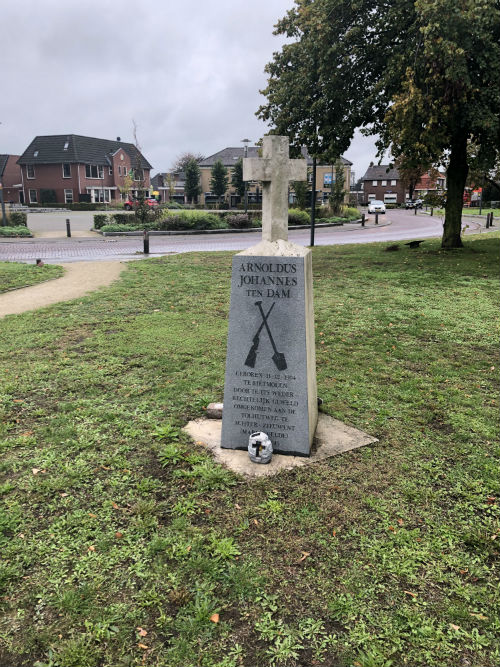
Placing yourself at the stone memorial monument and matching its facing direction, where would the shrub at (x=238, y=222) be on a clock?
The shrub is roughly at 6 o'clock from the stone memorial monument.

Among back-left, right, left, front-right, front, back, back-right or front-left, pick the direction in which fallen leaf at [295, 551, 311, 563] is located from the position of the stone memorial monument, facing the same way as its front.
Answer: front

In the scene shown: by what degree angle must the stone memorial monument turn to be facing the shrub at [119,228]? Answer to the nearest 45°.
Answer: approximately 180°

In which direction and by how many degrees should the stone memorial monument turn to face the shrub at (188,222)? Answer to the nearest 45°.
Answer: approximately 180°

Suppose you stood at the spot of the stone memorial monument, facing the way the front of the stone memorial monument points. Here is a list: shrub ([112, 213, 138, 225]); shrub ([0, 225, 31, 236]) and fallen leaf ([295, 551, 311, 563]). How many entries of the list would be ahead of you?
1

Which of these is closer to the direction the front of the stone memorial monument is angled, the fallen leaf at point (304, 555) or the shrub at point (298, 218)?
the fallen leaf

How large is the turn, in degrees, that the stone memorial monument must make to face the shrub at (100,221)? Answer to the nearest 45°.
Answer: approximately 180°

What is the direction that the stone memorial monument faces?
toward the camera

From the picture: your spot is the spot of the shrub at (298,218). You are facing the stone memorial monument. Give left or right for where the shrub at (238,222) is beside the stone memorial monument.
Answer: right

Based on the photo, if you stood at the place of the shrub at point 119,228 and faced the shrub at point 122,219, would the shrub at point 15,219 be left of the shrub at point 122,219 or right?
left

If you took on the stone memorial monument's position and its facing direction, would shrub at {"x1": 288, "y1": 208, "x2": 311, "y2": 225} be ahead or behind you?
behind

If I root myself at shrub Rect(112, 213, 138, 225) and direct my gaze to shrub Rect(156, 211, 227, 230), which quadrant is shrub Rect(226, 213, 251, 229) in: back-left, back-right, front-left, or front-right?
front-left

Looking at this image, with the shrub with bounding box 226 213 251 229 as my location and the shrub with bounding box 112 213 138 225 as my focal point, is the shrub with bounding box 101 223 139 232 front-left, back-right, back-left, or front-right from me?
front-left

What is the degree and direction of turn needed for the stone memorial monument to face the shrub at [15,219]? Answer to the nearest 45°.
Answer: approximately 135° to its right

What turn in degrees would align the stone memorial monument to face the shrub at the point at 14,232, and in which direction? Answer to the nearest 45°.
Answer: approximately 135° to its right

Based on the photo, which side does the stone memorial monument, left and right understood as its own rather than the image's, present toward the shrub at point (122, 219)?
back
